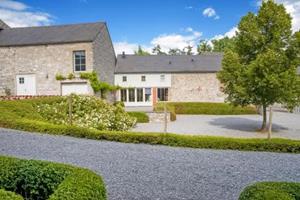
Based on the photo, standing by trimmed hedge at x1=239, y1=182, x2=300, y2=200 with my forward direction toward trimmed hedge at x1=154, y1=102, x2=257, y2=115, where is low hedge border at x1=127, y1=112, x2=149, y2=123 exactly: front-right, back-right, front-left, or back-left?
front-left

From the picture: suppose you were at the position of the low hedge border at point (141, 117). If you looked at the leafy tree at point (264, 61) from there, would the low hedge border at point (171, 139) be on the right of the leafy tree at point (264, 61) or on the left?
right

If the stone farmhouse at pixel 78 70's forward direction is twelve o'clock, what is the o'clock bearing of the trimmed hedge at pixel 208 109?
The trimmed hedge is roughly at 9 o'clock from the stone farmhouse.

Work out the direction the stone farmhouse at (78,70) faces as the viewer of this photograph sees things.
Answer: facing the viewer

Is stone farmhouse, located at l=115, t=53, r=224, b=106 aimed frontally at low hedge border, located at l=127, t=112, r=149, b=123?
yes

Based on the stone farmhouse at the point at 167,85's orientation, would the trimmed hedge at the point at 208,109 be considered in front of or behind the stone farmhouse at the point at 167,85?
in front

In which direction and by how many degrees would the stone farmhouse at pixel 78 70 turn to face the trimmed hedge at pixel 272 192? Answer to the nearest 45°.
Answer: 0° — it already faces it

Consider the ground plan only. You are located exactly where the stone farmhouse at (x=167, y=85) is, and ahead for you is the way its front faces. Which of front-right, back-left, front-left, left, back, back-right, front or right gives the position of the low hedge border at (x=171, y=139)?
front

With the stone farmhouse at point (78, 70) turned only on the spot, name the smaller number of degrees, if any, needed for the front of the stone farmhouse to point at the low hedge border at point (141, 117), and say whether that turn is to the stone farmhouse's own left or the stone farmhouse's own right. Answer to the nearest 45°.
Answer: approximately 45° to the stone farmhouse's own left

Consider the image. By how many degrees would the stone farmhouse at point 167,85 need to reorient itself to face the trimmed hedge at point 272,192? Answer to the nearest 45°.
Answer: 0° — it already faces it
